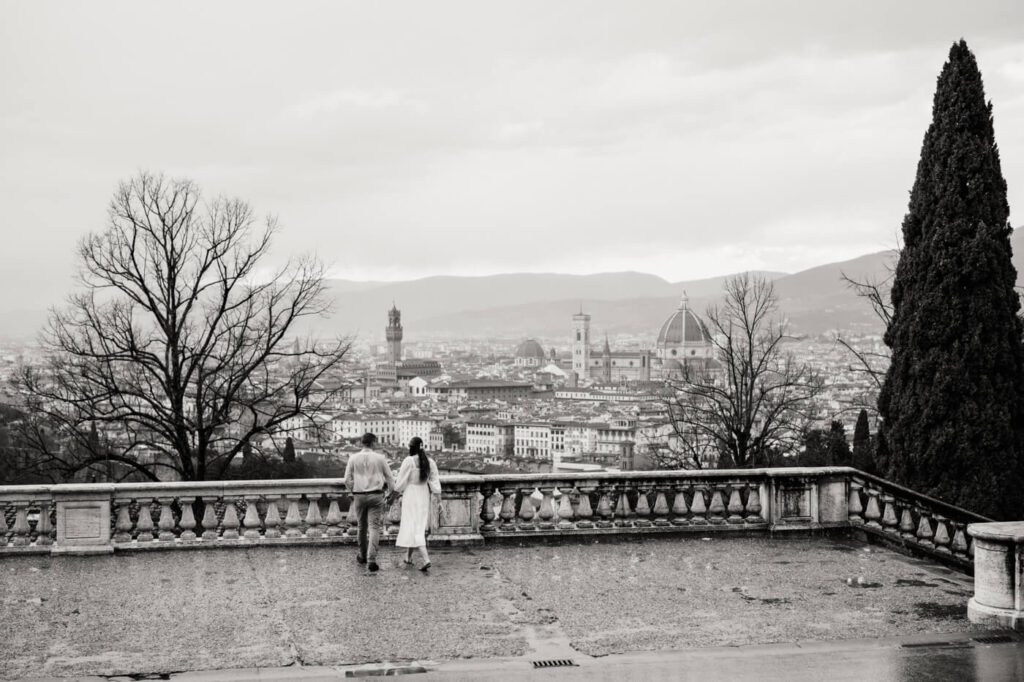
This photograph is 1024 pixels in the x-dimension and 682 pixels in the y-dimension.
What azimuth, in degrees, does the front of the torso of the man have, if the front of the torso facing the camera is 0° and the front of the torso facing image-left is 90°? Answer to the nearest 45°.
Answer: approximately 180°

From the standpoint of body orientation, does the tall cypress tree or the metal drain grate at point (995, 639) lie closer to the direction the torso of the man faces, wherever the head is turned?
the tall cypress tree

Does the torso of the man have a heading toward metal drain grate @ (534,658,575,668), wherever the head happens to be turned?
no

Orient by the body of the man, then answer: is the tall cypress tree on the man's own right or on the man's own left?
on the man's own right

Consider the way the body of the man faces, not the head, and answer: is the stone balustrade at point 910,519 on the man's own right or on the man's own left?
on the man's own right

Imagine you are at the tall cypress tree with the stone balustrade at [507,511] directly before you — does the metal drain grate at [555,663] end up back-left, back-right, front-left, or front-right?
front-left

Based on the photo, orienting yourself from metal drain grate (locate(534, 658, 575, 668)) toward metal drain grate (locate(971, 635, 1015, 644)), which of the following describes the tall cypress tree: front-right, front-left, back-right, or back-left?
front-left

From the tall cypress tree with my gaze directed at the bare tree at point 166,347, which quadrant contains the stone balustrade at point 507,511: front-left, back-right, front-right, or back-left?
front-left

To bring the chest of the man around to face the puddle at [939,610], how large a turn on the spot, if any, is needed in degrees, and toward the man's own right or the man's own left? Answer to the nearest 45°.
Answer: approximately 135° to the man's own right

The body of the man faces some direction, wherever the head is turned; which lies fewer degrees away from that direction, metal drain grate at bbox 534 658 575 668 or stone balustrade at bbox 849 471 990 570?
the stone balustrade

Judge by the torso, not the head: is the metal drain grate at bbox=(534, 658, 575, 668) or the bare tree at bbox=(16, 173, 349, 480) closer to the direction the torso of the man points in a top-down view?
the bare tree

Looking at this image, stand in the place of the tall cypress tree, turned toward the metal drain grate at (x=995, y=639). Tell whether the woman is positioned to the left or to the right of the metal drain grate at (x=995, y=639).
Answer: right

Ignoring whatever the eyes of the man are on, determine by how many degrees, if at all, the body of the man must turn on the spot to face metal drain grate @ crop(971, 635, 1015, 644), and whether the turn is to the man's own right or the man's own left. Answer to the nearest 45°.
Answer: approximately 135° to the man's own right
